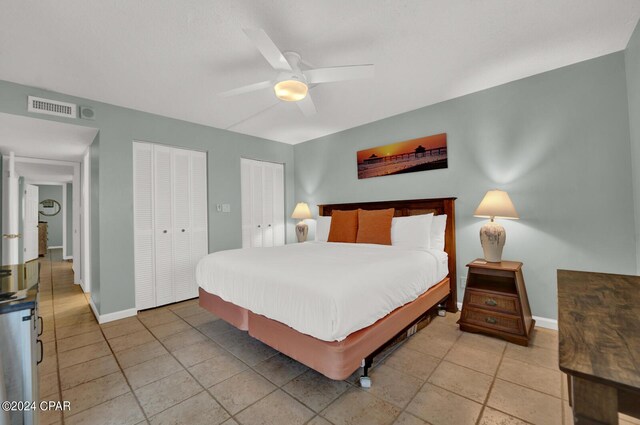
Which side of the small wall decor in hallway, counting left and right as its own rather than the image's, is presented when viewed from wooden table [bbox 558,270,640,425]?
front

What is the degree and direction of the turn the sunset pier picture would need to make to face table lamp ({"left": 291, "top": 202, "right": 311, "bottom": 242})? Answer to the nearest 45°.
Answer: approximately 45° to its right

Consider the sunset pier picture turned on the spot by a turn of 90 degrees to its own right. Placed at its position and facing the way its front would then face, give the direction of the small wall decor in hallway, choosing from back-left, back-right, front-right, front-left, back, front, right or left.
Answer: front-left

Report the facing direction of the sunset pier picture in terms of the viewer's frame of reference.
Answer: facing the viewer and to the left of the viewer

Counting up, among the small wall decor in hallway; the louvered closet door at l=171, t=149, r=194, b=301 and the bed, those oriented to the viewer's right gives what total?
0

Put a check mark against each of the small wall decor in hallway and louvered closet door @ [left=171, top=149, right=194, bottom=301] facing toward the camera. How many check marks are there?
2

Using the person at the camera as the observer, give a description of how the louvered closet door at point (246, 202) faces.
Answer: facing the viewer and to the right of the viewer

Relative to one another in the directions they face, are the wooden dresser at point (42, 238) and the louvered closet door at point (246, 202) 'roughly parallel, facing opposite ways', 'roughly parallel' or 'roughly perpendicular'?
roughly perpendicular

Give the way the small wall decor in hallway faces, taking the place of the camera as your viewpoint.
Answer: facing the viewer
